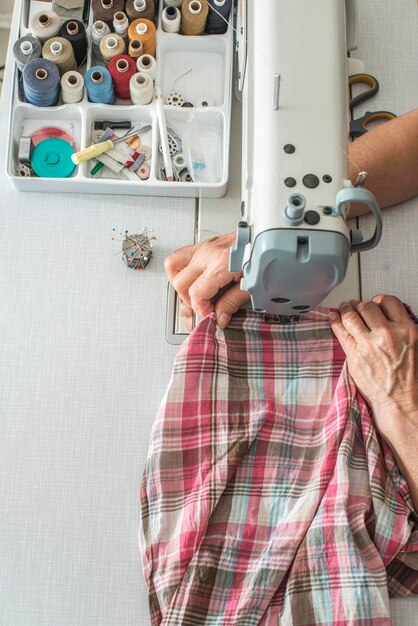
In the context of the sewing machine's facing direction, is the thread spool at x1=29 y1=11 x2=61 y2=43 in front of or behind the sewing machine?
behind

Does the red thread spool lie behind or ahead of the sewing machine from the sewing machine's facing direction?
behind

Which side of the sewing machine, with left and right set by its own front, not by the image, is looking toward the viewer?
right
